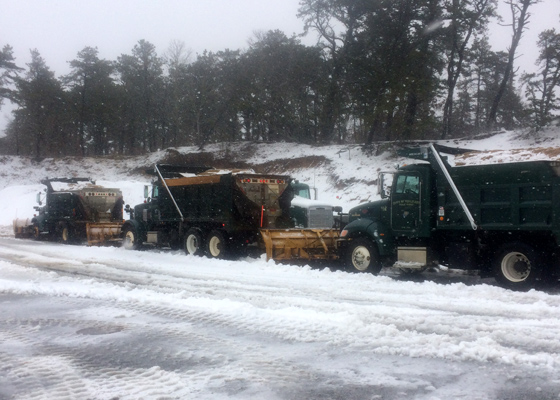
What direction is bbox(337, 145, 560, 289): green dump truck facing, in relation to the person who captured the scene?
facing to the left of the viewer

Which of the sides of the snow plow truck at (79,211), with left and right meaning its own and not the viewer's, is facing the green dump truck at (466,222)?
back

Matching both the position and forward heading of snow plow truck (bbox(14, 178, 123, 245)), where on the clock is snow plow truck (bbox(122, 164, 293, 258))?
snow plow truck (bbox(122, 164, 293, 258)) is roughly at 7 o'clock from snow plow truck (bbox(14, 178, 123, 245)).

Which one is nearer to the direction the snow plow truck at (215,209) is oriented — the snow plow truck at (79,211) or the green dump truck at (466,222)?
the snow plow truck

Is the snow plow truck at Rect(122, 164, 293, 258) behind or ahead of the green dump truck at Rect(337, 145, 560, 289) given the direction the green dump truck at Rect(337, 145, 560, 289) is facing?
ahead

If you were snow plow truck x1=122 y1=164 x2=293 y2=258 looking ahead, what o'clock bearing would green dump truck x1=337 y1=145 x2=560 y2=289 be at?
The green dump truck is roughly at 6 o'clock from the snow plow truck.

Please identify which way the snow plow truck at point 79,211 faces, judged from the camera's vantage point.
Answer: facing away from the viewer and to the left of the viewer

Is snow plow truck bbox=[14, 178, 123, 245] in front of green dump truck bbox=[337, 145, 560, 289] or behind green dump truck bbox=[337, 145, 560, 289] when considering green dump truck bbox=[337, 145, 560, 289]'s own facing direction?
in front

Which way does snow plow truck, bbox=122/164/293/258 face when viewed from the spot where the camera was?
facing away from the viewer and to the left of the viewer
